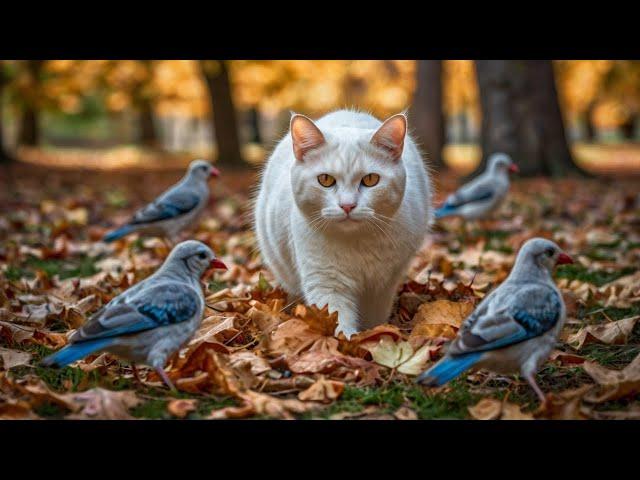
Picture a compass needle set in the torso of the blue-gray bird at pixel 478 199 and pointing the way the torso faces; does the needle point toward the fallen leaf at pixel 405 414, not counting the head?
no

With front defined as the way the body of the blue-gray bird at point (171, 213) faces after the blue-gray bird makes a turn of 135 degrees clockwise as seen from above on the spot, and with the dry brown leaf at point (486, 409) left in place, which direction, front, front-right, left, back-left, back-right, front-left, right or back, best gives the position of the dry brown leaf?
front-left

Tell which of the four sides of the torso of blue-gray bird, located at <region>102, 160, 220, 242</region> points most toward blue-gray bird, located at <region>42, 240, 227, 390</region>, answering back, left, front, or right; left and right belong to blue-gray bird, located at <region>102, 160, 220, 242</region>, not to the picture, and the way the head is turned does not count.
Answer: right

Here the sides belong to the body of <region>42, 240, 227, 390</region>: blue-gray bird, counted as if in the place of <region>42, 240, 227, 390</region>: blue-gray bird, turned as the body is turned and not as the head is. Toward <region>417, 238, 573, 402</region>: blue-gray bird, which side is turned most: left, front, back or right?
front

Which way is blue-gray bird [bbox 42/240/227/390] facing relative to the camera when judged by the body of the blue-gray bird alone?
to the viewer's right

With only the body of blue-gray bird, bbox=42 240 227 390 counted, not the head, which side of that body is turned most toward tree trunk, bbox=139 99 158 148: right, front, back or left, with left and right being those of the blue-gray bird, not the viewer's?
left

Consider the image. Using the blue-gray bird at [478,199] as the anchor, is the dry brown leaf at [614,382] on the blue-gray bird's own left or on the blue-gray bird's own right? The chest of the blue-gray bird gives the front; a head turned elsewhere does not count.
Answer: on the blue-gray bird's own right

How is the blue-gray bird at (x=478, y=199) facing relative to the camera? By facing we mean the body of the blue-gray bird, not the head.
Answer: to the viewer's right

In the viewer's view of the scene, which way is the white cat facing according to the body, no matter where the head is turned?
toward the camera

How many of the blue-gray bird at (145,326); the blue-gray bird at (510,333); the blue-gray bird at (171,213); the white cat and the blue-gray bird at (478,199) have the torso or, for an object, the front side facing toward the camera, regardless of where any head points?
1

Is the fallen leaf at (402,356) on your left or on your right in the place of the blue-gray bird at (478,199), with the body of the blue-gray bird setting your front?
on your right

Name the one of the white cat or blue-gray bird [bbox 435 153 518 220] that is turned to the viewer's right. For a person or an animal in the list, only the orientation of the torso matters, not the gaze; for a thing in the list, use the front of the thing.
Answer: the blue-gray bird

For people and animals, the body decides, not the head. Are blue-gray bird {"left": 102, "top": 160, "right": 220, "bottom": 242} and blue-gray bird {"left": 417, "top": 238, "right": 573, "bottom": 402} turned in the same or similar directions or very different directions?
same or similar directions

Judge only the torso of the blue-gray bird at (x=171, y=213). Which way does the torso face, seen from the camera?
to the viewer's right

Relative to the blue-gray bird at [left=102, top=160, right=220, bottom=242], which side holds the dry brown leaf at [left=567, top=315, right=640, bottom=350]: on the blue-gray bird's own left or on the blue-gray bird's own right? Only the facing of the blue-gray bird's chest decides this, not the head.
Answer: on the blue-gray bird's own right

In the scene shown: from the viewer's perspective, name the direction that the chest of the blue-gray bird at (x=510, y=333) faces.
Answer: to the viewer's right

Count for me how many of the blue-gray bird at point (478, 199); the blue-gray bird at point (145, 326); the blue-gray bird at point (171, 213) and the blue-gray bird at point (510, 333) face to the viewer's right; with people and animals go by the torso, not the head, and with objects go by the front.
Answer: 4

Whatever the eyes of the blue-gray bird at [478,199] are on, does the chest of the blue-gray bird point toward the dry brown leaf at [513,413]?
no

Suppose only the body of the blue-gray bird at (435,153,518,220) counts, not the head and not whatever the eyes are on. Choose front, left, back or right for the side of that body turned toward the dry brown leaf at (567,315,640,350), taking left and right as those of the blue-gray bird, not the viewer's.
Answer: right

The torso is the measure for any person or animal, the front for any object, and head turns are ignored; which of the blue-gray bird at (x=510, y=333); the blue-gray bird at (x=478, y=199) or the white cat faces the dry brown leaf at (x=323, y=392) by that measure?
the white cat
